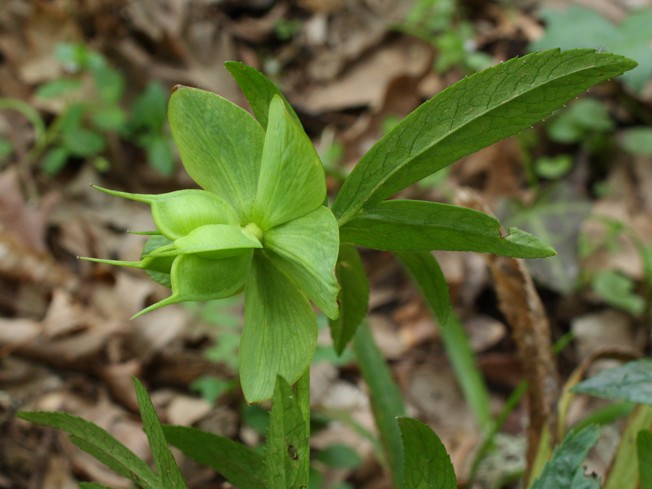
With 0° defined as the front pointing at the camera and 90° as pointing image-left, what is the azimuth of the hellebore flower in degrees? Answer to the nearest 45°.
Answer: approximately 45°
